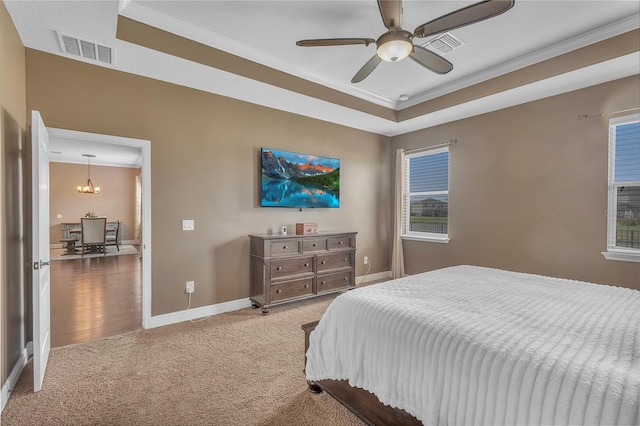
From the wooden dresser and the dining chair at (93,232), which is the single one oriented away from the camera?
the dining chair

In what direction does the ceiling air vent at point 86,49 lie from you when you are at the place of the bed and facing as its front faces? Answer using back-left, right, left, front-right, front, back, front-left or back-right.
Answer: front-left

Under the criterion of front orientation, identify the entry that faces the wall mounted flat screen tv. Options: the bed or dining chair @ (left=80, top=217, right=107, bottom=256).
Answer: the bed

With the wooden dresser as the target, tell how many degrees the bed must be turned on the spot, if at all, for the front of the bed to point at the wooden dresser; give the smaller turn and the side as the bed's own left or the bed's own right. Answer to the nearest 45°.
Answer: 0° — it already faces it

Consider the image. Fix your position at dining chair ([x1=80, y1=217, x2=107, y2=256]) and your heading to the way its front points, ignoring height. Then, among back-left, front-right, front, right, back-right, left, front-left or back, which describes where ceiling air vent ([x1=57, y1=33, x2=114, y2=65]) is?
back

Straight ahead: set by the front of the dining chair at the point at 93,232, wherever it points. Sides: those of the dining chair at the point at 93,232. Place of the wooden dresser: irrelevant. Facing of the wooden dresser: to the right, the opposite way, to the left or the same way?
the opposite way

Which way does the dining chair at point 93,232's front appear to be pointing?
away from the camera

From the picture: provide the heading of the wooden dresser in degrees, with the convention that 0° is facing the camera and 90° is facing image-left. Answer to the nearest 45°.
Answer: approximately 315°

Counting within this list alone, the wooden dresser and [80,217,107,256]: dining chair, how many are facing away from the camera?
1

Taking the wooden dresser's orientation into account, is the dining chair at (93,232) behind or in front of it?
behind

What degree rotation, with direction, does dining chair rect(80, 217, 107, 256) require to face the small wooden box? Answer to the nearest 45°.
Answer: approximately 180°

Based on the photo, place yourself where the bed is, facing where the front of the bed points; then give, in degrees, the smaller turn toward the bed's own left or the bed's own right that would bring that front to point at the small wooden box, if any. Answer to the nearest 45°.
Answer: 0° — it already faces it

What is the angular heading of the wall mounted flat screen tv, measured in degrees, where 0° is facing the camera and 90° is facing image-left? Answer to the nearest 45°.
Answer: approximately 315°

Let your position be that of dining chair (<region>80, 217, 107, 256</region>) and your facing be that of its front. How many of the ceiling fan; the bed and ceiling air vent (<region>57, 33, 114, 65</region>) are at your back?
3

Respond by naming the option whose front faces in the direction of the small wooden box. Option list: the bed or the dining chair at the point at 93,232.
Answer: the bed
